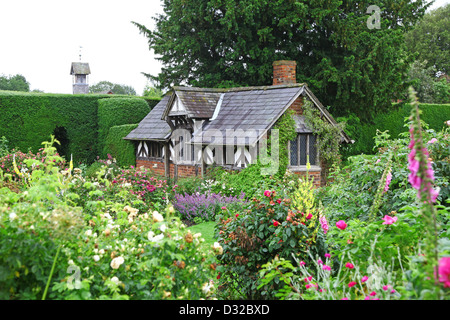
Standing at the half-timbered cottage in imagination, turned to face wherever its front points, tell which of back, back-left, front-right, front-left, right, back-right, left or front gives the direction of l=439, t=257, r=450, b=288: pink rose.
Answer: front-left

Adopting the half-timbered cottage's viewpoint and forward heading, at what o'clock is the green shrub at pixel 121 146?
The green shrub is roughly at 3 o'clock from the half-timbered cottage.

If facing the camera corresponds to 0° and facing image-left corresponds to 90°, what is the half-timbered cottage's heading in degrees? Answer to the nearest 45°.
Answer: approximately 45°

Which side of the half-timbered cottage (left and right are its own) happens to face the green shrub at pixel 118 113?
right

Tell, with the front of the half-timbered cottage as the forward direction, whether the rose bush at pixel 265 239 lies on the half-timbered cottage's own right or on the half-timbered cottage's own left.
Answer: on the half-timbered cottage's own left

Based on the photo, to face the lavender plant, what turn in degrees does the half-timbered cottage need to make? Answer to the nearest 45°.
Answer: approximately 45° to its left

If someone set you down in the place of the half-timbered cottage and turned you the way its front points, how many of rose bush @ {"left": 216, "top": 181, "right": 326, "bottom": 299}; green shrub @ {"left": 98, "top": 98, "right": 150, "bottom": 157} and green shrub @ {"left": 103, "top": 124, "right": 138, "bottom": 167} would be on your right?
2

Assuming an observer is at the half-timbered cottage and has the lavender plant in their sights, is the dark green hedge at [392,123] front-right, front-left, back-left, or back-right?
back-left

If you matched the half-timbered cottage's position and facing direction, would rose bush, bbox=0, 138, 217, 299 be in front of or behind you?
in front

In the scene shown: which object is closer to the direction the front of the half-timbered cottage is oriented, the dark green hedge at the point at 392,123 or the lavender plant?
the lavender plant

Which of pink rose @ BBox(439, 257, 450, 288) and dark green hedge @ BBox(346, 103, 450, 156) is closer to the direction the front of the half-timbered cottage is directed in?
the pink rose

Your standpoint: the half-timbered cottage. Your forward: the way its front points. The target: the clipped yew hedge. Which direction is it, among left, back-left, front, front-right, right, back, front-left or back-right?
right
